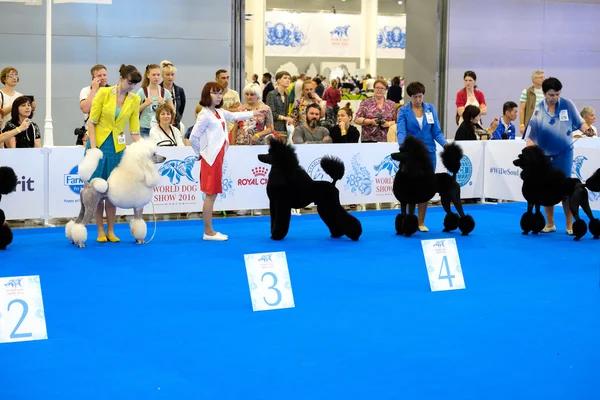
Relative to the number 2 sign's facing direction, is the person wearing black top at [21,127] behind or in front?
behind

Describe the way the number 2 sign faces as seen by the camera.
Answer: facing the viewer

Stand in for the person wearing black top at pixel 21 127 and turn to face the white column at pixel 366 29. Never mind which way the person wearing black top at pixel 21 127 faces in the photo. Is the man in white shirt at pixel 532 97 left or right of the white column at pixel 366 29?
right

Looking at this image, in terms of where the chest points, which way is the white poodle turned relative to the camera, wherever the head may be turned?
to the viewer's right

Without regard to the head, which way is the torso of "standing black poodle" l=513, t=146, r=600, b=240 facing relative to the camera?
to the viewer's left

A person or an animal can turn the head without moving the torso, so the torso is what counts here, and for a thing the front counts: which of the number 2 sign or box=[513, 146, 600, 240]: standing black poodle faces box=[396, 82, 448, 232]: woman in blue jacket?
the standing black poodle

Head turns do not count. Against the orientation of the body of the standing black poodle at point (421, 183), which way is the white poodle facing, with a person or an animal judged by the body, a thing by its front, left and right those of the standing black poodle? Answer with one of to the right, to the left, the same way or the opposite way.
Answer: the opposite way

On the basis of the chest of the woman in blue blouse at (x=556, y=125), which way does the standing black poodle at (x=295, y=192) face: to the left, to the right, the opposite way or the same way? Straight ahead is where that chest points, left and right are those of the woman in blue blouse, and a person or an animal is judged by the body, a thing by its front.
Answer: to the right

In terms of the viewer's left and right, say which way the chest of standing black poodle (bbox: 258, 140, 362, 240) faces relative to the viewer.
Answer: facing to the left of the viewer

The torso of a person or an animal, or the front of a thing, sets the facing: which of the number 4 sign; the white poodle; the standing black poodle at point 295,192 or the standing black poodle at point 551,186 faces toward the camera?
the number 4 sign

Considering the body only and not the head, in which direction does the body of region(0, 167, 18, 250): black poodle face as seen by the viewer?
to the viewer's left

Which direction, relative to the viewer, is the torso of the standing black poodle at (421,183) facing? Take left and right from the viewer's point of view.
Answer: facing to the left of the viewer
